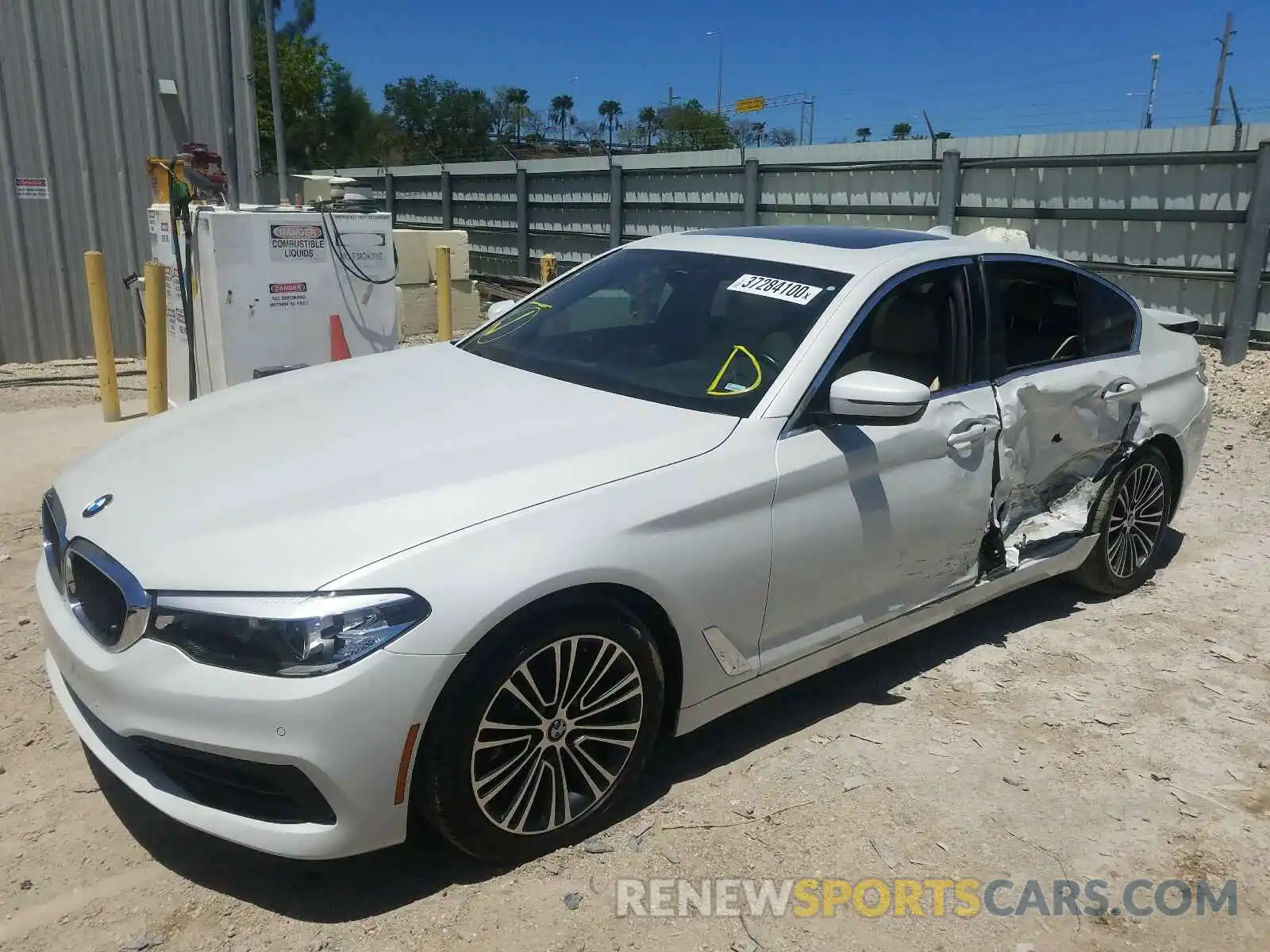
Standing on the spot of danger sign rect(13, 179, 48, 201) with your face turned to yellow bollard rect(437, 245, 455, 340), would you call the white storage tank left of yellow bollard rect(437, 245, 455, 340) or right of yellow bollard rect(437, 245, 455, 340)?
right

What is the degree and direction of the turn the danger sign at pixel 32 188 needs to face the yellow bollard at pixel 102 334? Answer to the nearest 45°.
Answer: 0° — it already faces it

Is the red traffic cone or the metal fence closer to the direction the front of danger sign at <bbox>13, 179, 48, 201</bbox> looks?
the red traffic cone

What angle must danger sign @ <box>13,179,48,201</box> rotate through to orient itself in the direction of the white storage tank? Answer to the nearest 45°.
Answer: approximately 45° to its left

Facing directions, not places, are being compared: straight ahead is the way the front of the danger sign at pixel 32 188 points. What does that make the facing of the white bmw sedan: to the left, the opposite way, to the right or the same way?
to the right

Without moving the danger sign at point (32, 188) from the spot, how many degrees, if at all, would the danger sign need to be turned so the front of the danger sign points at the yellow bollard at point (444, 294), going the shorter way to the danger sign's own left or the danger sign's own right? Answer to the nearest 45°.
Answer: approximately 90° to the danger sign's own left

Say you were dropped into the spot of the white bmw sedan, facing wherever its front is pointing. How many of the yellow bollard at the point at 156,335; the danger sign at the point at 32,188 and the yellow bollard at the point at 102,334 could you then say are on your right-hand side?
3

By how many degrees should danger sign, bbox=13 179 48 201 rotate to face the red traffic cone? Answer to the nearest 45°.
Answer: approximately 45° to its left

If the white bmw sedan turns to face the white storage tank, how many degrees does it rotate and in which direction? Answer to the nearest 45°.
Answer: approximately 90° to its right

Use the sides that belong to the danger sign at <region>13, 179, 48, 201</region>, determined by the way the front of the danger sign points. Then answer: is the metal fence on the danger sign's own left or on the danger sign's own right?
on the danger sign's own left

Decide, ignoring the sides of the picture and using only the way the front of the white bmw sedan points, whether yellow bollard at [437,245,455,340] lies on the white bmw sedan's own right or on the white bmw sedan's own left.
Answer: on the white bmw sedan's own right

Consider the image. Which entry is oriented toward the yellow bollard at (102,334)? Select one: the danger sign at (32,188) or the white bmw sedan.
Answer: the danger sign

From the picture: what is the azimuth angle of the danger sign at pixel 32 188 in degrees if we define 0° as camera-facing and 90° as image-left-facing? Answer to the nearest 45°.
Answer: approximately 0°
